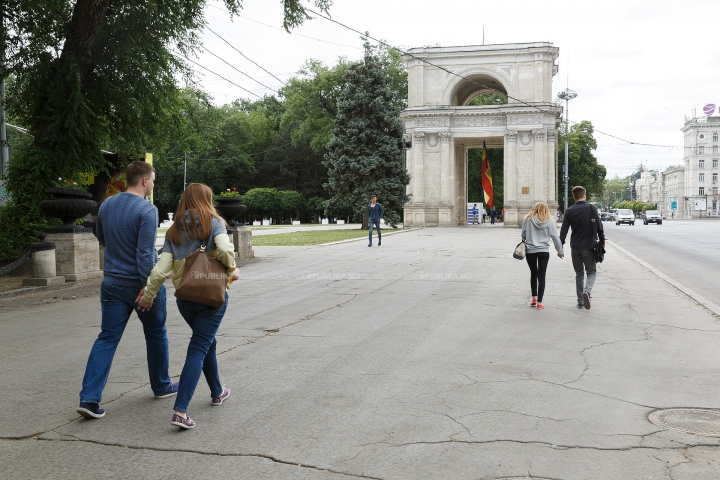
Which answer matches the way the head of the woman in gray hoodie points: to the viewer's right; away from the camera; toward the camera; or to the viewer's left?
away from the camera

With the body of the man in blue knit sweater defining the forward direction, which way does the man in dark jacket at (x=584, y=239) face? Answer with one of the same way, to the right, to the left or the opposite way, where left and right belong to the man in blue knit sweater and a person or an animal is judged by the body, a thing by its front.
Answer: the same way

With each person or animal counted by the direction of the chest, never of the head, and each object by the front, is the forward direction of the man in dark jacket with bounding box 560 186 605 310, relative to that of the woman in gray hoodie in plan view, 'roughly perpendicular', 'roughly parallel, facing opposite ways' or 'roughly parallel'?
roughly parallel

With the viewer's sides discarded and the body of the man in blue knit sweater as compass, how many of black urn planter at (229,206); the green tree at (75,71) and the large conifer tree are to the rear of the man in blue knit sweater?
0

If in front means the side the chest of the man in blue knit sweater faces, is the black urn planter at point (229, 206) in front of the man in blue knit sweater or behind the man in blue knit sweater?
in front

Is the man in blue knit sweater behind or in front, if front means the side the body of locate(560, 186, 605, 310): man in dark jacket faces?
behind

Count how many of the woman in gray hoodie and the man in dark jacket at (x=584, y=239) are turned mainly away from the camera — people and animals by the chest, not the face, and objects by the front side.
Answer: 2

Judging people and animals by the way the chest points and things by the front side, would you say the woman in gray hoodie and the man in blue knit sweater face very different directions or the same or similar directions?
same or similar directions

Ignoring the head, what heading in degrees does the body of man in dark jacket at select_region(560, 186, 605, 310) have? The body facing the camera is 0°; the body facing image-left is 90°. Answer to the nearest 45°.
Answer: approximately 180°

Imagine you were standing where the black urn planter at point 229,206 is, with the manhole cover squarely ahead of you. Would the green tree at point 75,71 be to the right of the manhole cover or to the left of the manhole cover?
right

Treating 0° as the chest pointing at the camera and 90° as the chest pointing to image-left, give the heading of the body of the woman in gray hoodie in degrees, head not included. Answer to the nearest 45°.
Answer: approximately 180°

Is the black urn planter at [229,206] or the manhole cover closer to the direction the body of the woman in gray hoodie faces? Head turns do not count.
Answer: the black urn planter

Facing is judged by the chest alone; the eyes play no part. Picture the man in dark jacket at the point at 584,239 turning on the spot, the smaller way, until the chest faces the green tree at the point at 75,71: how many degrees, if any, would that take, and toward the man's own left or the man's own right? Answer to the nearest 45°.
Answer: approximately 90° to the man's own left

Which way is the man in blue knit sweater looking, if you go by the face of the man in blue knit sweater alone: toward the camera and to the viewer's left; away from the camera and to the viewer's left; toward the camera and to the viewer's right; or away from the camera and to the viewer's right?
away from the camera and to the viewer's right

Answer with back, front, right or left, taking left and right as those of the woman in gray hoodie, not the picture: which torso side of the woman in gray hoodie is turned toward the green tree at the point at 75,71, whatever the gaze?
left

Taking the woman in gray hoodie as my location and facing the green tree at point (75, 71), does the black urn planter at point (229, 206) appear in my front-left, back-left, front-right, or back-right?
front-right

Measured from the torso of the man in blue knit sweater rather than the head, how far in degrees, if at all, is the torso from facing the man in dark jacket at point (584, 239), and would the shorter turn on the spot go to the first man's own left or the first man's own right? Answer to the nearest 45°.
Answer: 0° — they already face them

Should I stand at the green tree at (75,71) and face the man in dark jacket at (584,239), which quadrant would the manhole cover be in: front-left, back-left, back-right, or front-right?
front-right

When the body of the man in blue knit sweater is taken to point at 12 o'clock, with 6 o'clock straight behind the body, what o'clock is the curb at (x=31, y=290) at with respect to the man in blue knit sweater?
The curb is roughly at 10 o'clock from the man in blue knit sweater.

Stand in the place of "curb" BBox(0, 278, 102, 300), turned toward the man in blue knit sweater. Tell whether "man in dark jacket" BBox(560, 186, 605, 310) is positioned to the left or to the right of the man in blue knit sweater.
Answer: left
